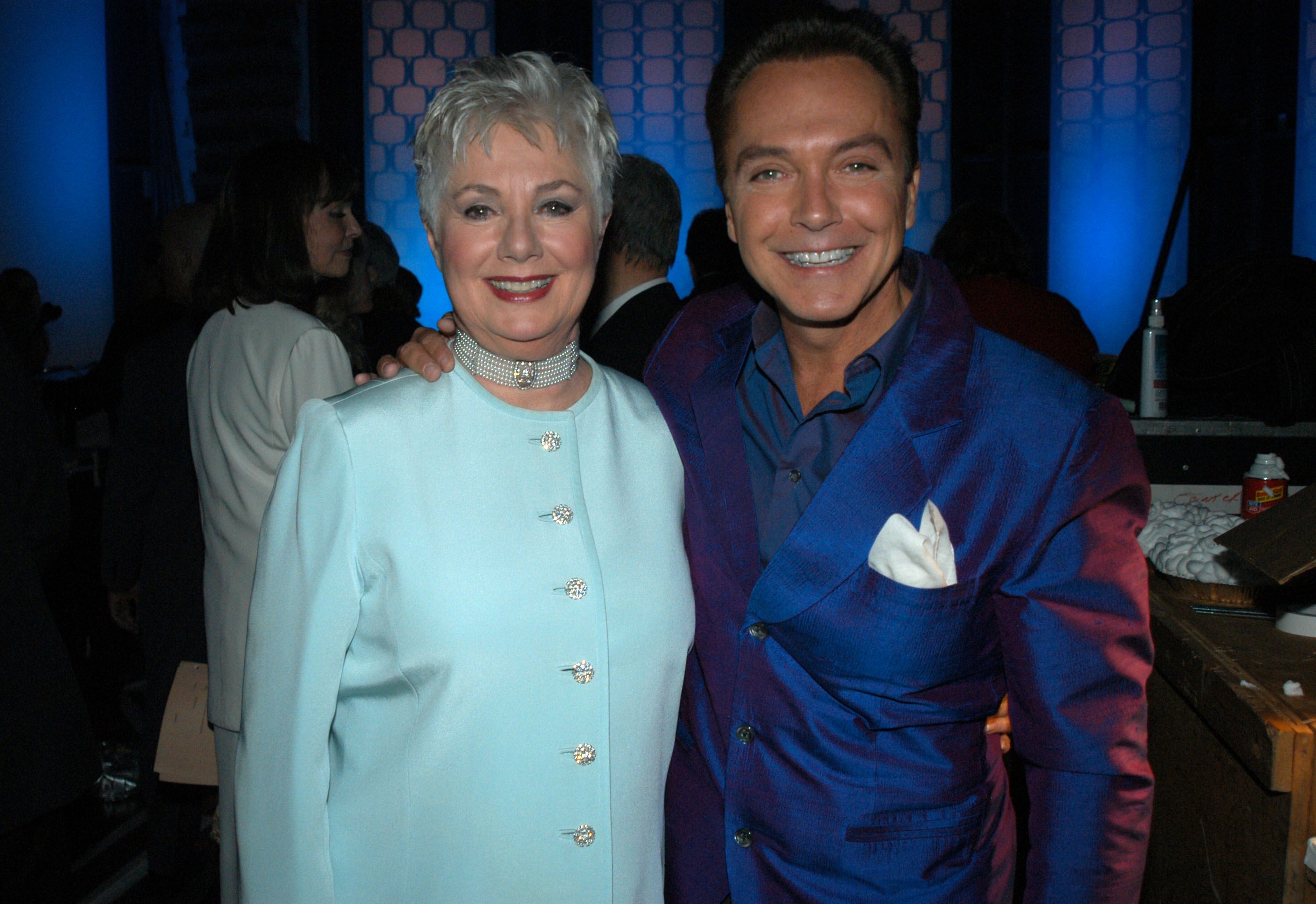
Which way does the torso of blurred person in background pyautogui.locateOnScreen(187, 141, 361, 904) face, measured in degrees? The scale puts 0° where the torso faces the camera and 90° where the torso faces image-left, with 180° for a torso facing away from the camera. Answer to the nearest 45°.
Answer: approximately 225°

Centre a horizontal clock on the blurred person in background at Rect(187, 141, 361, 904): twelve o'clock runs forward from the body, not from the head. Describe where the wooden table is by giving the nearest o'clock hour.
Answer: The wooden table is roughly at 3 o'clock from the blurred person in background.
